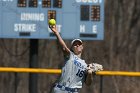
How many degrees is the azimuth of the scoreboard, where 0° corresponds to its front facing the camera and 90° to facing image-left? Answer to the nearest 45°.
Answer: approximately 0°

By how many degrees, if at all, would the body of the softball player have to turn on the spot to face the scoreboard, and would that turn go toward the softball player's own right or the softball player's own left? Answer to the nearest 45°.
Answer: approximately 135° to the softball player's own left

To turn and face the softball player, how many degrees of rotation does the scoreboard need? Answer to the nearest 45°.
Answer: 0° — it already faces them
